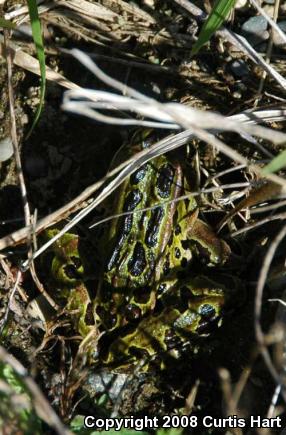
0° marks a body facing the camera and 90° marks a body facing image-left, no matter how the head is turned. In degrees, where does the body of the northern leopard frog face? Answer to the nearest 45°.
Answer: approximately 180°
